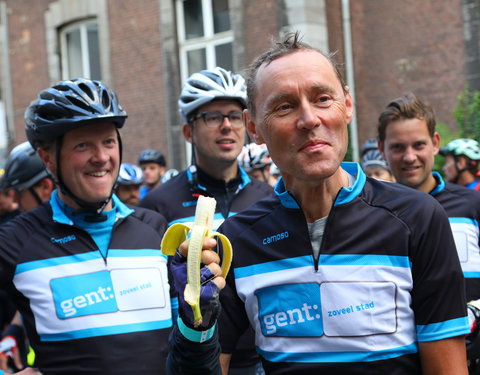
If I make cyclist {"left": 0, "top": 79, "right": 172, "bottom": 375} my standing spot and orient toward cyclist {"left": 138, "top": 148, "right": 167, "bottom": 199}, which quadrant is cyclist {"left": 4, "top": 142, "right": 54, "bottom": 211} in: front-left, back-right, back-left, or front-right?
front-left

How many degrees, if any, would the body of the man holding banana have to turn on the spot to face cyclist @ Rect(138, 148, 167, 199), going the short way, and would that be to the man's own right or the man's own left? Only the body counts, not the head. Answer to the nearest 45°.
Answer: approximately 180°

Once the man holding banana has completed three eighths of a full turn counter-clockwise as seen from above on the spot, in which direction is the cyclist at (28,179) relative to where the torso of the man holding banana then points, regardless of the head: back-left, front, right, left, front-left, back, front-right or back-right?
left

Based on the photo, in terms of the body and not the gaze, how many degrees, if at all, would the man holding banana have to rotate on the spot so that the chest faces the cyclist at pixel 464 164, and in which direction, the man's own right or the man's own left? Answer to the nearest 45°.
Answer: approximately 180°

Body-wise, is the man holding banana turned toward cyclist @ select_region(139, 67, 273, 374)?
no

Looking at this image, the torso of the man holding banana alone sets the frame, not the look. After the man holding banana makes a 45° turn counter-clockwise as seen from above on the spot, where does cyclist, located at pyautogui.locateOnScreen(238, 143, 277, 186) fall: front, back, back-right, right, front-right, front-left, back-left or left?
back-left

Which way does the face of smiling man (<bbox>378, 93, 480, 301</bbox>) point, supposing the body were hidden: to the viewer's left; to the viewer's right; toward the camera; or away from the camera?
toward the camera

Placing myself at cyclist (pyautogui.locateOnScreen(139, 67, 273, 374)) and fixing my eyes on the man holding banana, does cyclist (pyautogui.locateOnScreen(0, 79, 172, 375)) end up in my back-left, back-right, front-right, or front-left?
front-right

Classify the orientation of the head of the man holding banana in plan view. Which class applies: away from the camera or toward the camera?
toward the camera

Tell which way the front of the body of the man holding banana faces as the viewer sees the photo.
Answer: toward the camera

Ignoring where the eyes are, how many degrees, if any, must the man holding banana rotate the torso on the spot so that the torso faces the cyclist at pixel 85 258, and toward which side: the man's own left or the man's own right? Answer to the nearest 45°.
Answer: approximately 135° to the man's own right
